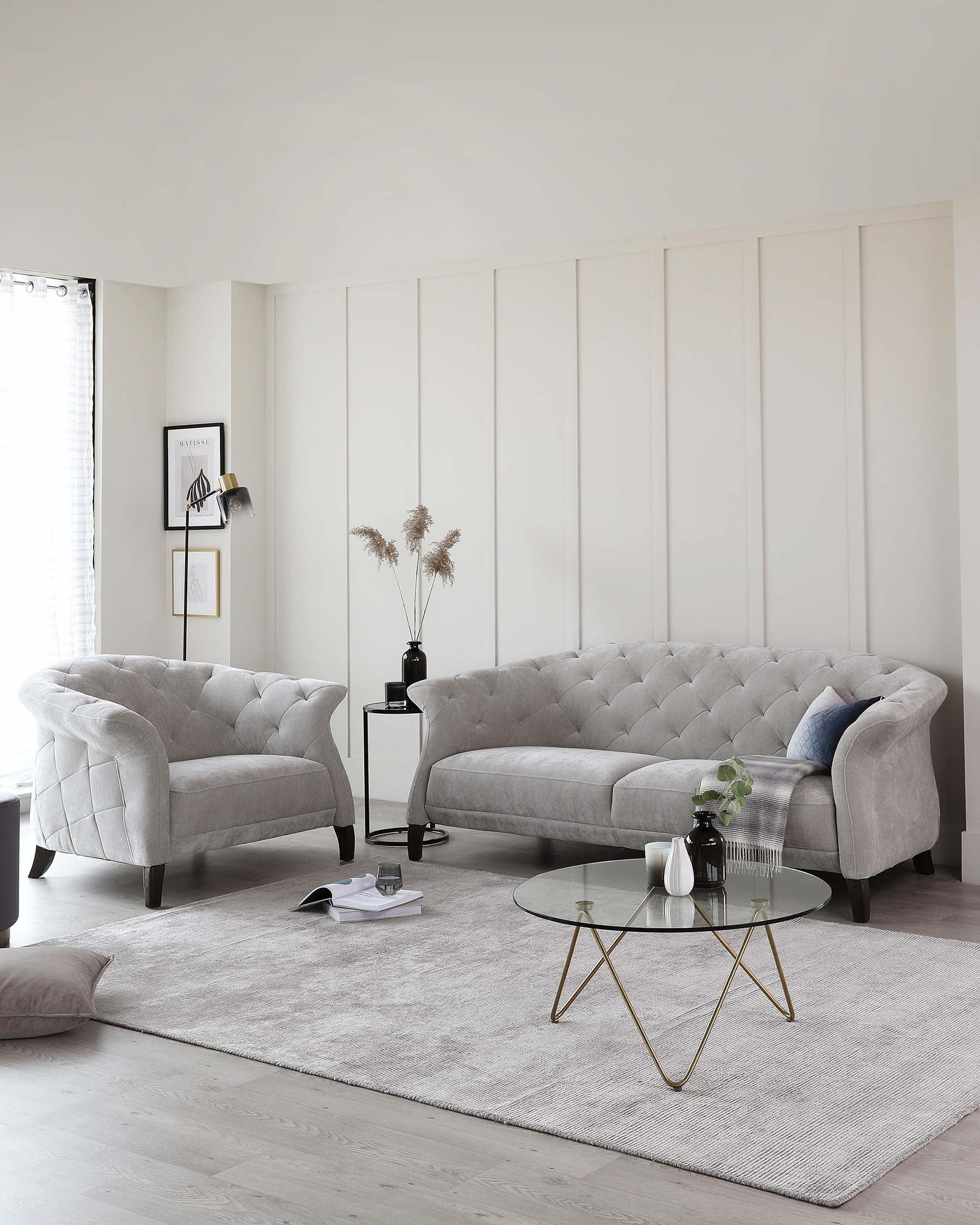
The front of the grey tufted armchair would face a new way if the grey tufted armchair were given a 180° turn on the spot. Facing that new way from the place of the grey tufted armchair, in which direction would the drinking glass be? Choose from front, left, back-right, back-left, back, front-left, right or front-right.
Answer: back

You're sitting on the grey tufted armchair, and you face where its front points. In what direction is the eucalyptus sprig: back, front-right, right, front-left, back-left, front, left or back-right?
front

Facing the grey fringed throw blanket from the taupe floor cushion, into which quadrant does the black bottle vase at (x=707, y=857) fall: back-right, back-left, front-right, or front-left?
front-right

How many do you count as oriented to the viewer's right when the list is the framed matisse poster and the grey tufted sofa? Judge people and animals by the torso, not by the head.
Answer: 0

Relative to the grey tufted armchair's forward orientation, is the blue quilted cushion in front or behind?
in front

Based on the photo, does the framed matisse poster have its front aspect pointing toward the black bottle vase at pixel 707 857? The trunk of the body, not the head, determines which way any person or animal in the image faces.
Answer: no

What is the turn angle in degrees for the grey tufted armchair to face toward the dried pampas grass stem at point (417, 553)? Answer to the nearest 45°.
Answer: approximately 90° to its left

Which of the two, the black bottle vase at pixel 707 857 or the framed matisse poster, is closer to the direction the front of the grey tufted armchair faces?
the black bottle vase

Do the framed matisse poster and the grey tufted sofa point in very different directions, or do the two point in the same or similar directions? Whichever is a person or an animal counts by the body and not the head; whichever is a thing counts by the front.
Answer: same or similar directions

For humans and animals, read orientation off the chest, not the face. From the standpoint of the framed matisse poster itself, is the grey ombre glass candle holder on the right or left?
on its left

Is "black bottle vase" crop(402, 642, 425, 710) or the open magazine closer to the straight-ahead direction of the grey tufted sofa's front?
the open magazine

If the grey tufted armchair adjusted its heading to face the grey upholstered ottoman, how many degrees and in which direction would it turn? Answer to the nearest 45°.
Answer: approximately 90° to its right

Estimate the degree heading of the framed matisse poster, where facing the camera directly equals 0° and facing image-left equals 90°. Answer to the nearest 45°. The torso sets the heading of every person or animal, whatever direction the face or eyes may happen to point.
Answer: approximately 45°

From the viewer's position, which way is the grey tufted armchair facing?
facing the viewer and to the right of the viewer

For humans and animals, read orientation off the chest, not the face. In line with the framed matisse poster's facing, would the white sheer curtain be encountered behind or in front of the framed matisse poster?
in front

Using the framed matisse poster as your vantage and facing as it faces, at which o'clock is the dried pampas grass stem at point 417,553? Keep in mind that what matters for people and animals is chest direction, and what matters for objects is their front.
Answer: The dried pampas grass stem is roughly at 9 o'clock from the framed matisse poster.
